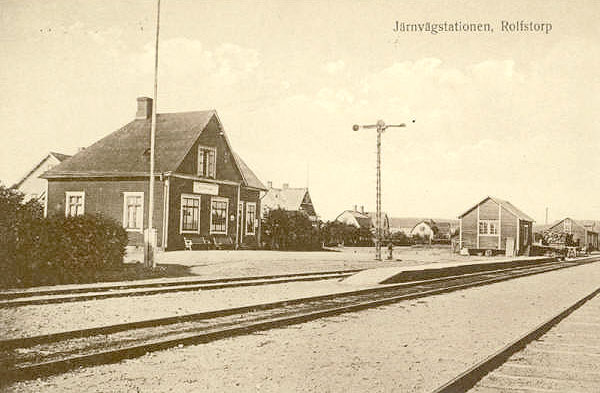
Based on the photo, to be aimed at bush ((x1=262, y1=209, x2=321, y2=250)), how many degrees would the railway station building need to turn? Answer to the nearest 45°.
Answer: approximately 90° to its left

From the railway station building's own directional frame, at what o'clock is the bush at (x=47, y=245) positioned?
The bush is roughly at 2 o'clock from the railway station building.
